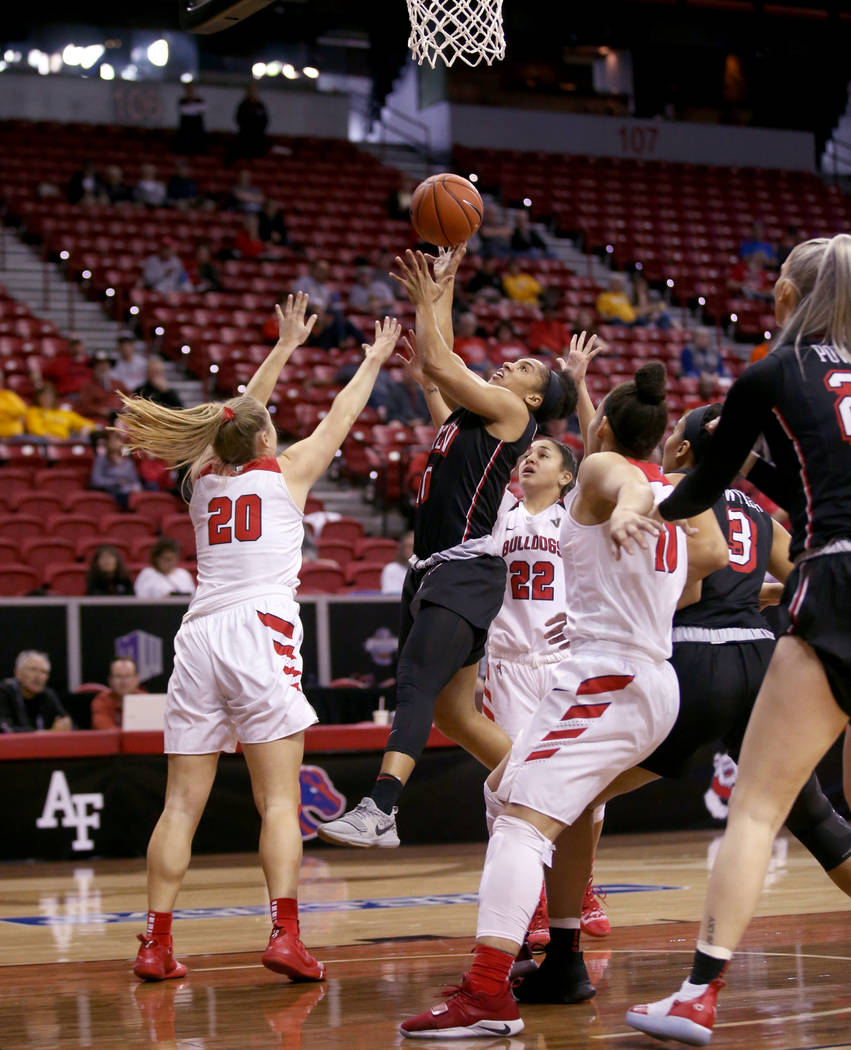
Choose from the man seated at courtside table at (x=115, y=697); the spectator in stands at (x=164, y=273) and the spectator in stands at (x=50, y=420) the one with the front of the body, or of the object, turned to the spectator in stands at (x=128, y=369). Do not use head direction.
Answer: the spectator in stands at (x=164, y=273)

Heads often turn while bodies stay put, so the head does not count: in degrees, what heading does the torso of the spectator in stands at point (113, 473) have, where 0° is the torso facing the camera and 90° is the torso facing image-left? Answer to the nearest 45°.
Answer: approximately 0°

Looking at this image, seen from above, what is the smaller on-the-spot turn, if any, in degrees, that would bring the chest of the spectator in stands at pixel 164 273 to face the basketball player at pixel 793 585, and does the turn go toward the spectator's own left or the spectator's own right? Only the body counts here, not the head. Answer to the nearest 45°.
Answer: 0° — they already face them

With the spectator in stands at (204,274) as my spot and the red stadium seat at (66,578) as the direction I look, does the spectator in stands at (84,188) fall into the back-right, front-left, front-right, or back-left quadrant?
back-right

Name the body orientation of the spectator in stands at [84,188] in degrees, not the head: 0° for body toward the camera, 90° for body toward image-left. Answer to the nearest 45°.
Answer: approximately 0°

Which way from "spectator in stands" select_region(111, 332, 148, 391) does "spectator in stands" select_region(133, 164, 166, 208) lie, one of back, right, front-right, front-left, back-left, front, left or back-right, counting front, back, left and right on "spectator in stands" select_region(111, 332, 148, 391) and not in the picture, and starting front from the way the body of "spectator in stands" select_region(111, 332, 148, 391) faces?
back

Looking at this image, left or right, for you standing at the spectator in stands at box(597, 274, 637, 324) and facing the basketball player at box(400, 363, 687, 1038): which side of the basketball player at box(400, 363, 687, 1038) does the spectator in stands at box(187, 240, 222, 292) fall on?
right
